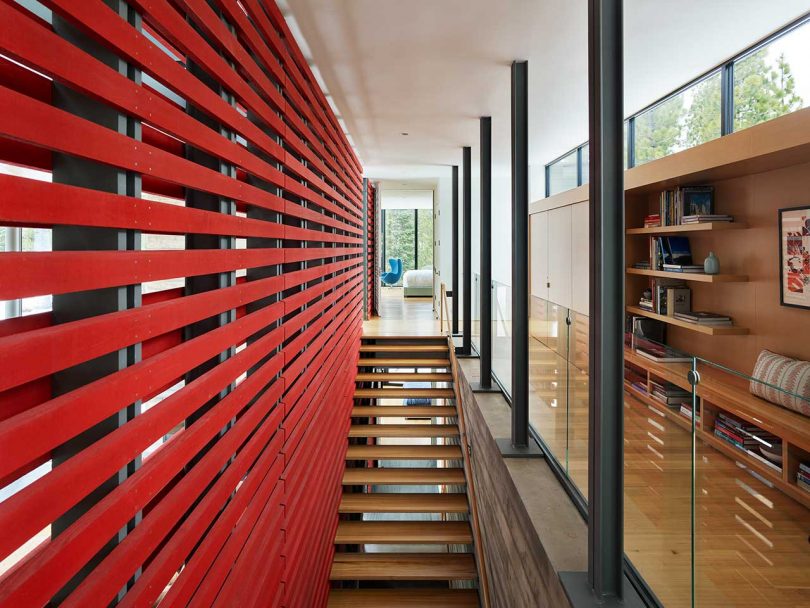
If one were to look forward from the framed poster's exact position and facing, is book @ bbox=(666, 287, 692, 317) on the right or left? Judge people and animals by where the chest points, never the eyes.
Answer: on its right

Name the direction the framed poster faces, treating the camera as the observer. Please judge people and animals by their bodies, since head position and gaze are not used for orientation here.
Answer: facing the viewer and to the left of the viewer

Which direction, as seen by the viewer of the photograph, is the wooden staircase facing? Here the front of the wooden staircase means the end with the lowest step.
facing the viewer

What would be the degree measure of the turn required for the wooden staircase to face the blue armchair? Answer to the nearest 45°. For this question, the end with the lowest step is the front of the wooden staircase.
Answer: approximately 180°

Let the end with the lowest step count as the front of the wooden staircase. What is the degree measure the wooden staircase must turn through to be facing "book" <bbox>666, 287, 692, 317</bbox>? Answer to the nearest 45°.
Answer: approximately 90° to its left

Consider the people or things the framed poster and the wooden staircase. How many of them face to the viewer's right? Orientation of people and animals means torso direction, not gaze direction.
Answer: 0
